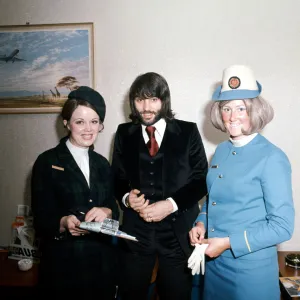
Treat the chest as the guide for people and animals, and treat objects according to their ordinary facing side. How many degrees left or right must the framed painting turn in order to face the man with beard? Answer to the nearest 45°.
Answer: approximately 45° to its left

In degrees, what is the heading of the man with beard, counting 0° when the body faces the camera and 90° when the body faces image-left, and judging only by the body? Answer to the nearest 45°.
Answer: approximately 0°

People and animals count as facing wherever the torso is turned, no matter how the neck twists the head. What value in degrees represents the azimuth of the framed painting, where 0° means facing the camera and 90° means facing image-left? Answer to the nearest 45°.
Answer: approximately 0°

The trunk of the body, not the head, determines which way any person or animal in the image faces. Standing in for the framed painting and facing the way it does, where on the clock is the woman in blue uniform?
The woman in blue uniform is roughly at 11 o'clock from the framed painting.

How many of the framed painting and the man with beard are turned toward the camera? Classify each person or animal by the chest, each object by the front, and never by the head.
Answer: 2

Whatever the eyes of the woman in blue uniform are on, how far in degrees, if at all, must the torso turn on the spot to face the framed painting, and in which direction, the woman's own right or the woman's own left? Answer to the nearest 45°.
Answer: approximately 90° to the woman's own right
